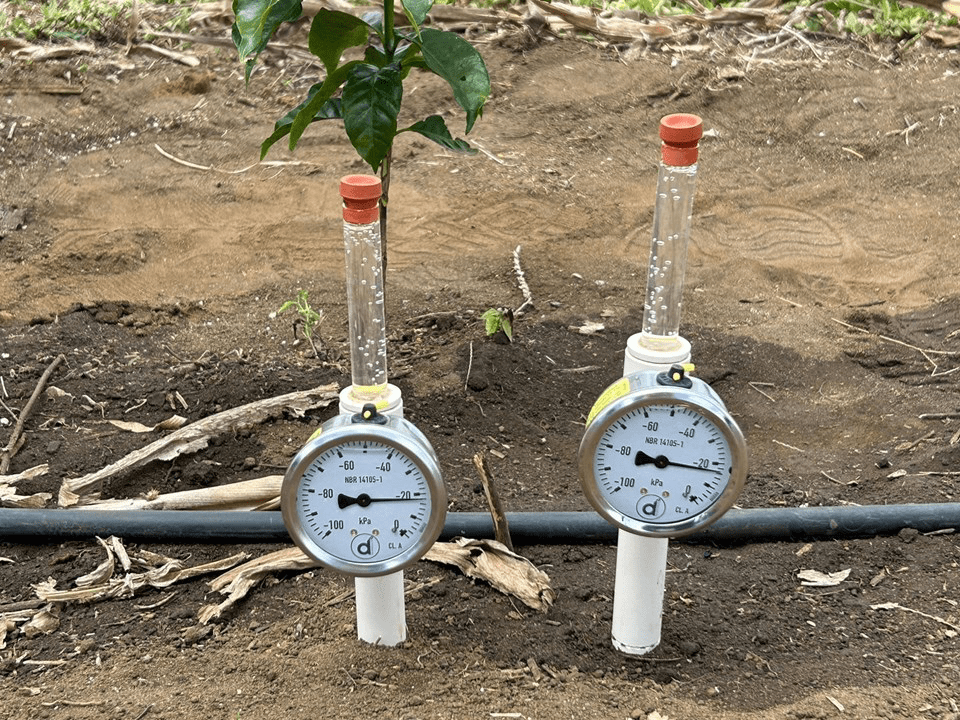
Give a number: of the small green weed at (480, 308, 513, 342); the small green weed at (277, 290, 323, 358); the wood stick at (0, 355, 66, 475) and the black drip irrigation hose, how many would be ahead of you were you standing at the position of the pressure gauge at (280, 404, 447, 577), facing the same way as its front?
0

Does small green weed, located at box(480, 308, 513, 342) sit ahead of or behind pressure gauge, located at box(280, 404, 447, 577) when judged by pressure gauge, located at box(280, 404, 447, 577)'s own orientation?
behind

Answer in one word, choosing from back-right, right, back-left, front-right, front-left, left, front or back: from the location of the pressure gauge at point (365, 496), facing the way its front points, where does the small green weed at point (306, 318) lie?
back

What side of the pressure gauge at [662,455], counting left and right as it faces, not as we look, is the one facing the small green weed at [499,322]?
back

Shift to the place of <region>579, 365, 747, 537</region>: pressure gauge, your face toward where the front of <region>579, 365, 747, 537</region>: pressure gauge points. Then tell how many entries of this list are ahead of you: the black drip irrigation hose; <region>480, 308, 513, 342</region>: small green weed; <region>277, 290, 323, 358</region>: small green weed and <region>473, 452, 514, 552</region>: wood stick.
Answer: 0

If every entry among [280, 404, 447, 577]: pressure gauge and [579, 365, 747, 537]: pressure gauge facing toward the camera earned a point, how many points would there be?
2

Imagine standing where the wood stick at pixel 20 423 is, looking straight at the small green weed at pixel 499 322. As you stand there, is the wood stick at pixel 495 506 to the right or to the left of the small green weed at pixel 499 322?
right

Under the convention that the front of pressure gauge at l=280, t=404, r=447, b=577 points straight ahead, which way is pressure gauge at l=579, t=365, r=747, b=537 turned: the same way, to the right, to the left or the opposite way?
the same way

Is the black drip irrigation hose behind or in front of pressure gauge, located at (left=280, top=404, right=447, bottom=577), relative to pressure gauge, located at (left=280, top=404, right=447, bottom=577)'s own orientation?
behind

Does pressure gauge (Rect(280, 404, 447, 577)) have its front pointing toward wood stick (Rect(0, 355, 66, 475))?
no

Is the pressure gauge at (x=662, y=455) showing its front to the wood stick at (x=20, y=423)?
no

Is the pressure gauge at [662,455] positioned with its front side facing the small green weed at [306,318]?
no

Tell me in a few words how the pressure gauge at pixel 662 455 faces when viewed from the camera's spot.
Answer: facing the viewer

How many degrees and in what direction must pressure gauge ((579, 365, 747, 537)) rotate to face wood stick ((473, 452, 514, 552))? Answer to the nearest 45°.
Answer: approximately 135° to its right

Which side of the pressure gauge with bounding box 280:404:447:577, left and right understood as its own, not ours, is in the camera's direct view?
front
